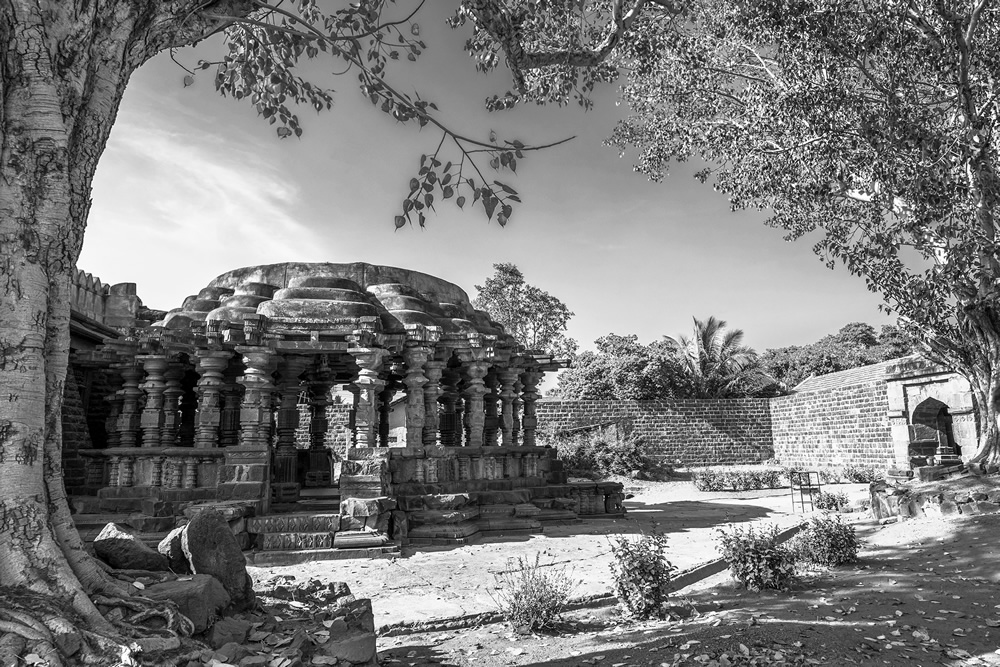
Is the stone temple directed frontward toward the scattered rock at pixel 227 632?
yes

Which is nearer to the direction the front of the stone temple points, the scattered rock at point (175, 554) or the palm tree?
the scattered rock

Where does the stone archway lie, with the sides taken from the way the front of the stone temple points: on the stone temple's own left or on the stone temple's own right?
on the stone temple's own left

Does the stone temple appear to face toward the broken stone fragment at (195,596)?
yes

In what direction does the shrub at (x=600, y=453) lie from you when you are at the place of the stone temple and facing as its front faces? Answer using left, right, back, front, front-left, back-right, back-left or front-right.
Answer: back-left

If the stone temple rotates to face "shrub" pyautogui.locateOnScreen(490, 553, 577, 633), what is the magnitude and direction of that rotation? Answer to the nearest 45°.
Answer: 0° — it already faces it

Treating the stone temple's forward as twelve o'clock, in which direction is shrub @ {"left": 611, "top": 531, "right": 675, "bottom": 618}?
The shrub is roughly at 11 o'clock from the stone temple.

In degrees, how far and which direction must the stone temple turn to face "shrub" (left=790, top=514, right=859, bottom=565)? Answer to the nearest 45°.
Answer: approximately 45° to its left

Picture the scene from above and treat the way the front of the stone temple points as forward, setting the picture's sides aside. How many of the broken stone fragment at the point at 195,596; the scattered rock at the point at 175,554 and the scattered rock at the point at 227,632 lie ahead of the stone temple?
3

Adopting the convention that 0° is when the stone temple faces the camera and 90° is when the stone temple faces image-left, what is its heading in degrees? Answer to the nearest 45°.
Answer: approximately 0°

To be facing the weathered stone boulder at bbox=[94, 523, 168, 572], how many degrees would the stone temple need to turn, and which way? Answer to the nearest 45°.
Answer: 0° — it already faces it

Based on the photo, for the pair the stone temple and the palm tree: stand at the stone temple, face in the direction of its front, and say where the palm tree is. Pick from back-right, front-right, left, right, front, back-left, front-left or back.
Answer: back-left
